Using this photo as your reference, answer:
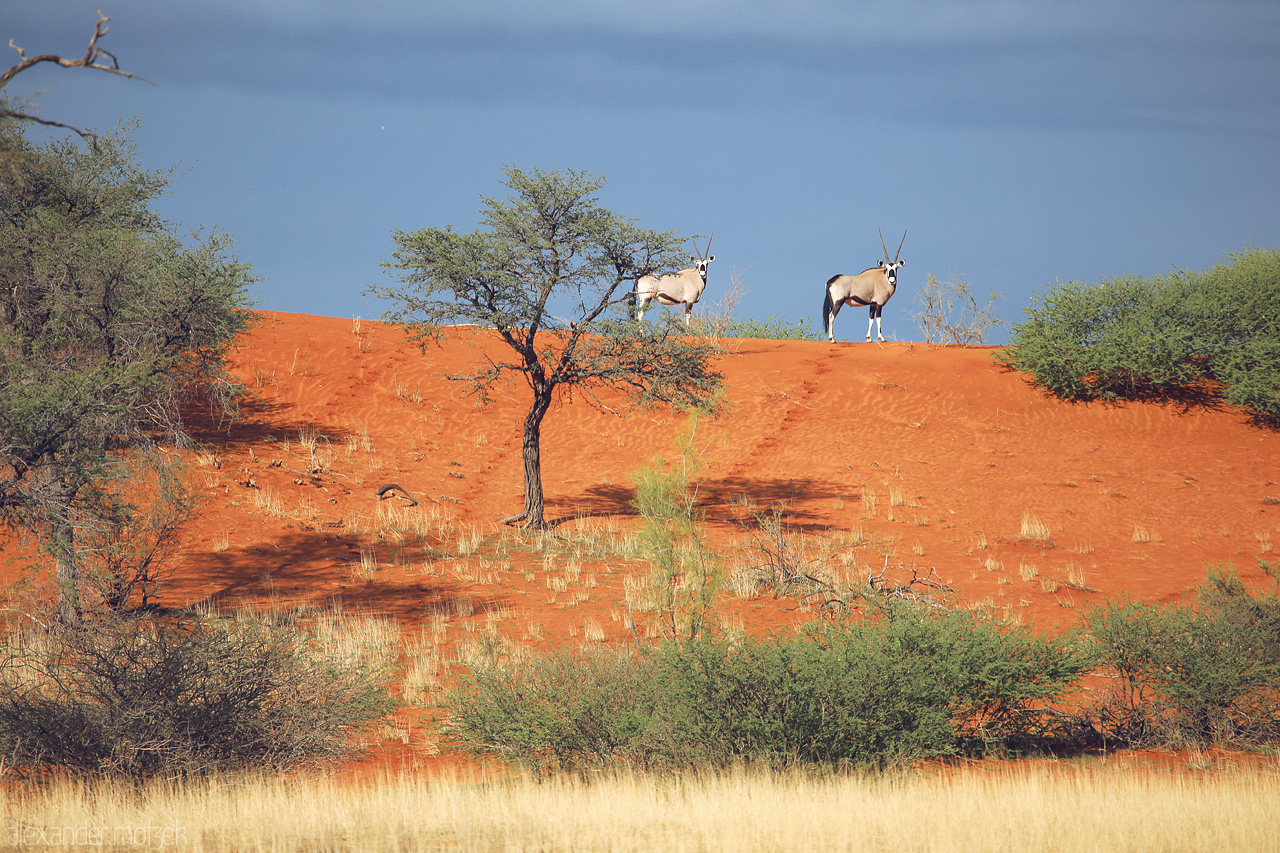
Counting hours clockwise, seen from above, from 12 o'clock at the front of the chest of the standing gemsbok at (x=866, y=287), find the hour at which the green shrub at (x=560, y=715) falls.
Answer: The green shrub is roughly at 3 o'clock from the standing gemsbok.

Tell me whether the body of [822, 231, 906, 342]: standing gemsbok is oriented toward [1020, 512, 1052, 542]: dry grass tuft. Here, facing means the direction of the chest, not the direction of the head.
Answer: no

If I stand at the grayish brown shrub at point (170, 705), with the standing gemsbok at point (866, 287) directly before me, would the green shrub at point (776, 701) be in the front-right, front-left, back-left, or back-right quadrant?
front-right

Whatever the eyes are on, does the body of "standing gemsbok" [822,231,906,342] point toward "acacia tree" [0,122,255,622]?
no

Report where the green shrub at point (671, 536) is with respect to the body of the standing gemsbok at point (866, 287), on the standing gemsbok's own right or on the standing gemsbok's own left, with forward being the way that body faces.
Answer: on the standing gemsbok's own right

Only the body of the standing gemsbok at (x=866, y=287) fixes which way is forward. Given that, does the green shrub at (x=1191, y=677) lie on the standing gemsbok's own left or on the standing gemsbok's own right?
on the standing gemsbok's own right

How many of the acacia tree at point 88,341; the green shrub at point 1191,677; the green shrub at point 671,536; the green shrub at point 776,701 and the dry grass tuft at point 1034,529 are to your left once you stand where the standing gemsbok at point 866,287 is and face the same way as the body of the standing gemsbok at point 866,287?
0

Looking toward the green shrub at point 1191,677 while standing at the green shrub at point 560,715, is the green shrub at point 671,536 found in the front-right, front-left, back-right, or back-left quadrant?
front-left

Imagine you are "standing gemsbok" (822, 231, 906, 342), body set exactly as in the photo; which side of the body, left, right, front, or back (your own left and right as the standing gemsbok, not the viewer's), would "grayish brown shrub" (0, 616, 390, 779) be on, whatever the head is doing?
right

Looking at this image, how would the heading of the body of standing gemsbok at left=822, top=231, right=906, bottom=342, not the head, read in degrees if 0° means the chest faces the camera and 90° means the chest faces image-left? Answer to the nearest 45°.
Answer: approximately 270°
